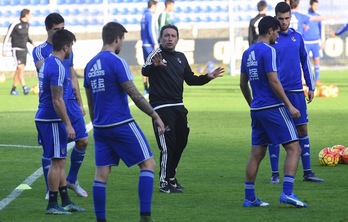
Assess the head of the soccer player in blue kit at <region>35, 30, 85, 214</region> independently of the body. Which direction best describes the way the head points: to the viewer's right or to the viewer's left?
to the viewer's right

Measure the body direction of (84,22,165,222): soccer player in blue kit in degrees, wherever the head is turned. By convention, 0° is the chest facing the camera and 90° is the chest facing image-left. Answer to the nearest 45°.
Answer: approximately 225°

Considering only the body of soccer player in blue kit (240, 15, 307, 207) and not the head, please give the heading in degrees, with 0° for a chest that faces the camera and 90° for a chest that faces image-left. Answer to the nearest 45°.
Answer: approximately 225°

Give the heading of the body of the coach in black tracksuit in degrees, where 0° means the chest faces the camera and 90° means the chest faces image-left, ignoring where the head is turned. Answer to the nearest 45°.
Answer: approximately 315°

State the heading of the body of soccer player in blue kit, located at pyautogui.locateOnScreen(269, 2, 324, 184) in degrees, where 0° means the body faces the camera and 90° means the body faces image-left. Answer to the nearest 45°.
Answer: approximately 0°

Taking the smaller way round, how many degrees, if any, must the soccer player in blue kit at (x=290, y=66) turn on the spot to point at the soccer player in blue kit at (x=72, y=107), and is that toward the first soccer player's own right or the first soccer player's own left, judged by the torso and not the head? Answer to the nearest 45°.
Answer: approximately 45° to the first soccer player's own right
